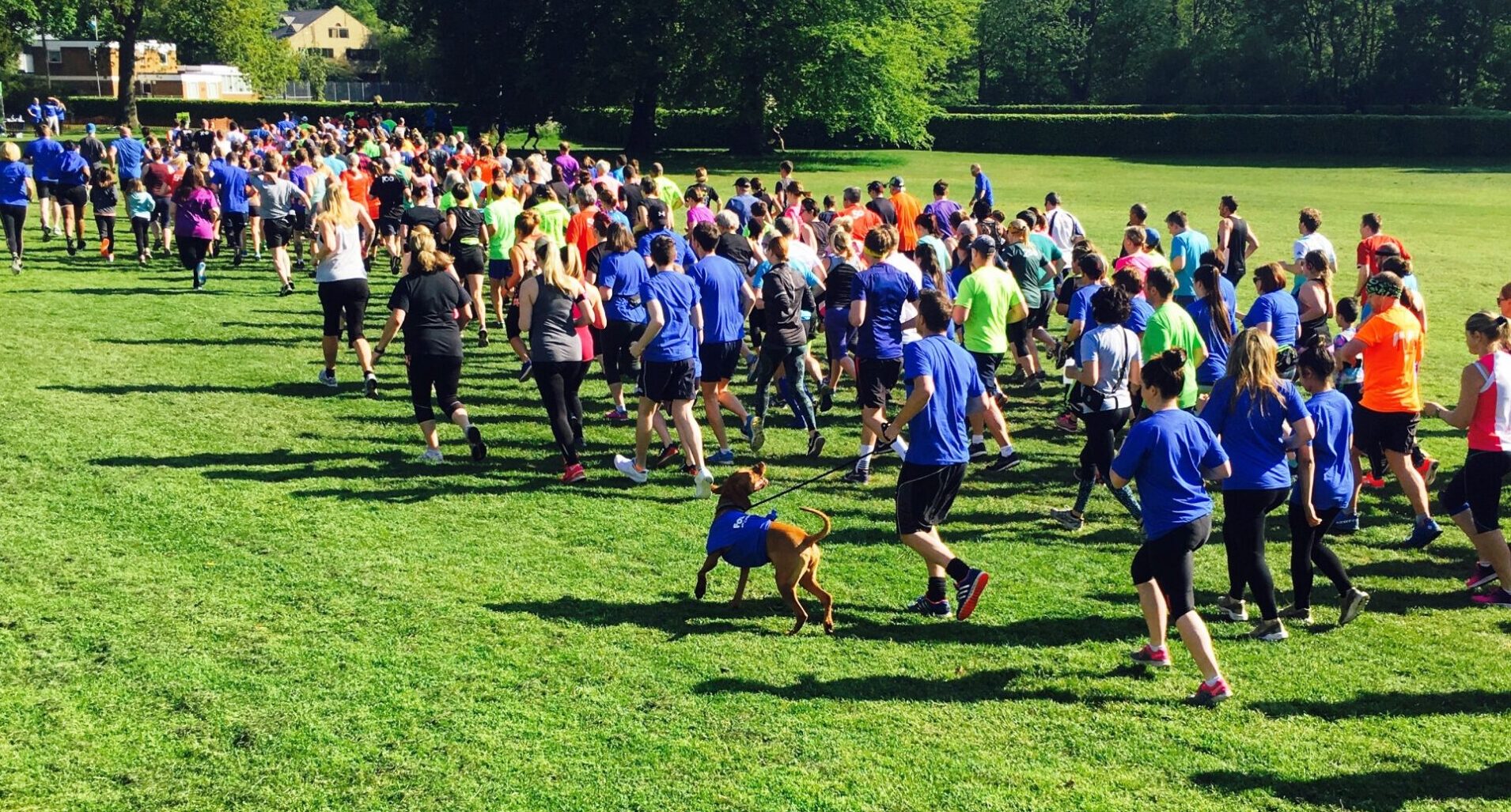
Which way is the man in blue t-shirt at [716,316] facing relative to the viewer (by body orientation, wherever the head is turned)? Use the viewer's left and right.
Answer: facing away from the viewer and to the left of the viewer

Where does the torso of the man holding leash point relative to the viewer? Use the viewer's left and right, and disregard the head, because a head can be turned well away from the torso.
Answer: facing away from the viewer and to the left of the viewer

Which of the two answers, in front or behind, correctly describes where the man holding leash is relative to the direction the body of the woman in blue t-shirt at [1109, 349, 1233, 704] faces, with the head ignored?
in front

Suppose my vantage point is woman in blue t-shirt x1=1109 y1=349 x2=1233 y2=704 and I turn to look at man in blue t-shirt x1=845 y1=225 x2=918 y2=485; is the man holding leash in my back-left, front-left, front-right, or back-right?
front-left

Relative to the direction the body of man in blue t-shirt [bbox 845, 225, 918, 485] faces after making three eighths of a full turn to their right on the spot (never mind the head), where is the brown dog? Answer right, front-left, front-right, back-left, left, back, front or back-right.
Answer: front-right

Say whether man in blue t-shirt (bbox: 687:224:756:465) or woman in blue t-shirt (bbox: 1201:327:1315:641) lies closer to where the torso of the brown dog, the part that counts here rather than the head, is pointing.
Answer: the man in blue t-shirt

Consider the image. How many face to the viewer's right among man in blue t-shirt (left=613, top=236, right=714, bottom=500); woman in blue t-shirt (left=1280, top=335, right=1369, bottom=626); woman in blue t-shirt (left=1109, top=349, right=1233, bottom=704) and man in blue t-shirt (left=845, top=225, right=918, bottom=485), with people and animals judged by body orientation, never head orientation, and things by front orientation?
0

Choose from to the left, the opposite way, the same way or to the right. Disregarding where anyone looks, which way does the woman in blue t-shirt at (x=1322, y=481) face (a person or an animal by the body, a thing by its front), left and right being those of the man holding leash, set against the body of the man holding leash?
the same way

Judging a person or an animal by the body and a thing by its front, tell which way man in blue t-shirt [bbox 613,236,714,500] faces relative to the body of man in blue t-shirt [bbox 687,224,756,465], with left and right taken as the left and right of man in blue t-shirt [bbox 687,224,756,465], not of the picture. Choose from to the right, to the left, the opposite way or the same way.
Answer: the same way

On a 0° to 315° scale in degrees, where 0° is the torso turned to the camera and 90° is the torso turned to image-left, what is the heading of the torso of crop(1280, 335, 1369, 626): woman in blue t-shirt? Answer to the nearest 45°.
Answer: approximately 135°

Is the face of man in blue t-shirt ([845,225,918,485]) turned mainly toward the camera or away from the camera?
away from the camera

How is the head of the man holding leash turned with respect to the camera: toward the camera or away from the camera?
away from the camera

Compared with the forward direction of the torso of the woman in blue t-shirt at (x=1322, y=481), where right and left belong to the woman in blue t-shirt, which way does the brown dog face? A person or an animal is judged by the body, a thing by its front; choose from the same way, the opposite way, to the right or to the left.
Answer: the same way

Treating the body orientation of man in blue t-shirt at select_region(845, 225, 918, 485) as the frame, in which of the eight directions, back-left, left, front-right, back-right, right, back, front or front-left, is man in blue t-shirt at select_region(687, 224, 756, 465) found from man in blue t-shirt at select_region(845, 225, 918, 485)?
left

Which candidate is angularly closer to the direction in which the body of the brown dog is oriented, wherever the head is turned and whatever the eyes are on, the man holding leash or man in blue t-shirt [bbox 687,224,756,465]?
the man in blue t-shirt

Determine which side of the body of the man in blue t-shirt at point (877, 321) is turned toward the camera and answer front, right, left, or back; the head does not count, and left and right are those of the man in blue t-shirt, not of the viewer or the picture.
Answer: back

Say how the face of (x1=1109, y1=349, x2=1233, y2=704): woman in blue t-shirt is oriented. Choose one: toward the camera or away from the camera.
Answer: away from the camera

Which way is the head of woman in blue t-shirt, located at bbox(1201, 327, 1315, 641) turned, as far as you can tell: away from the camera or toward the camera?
away from the camera
